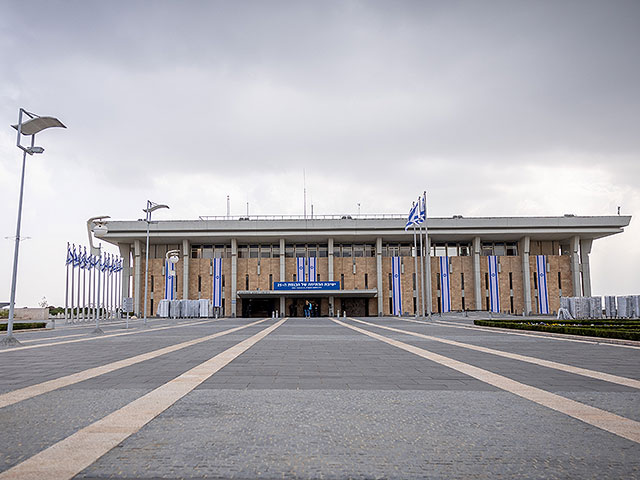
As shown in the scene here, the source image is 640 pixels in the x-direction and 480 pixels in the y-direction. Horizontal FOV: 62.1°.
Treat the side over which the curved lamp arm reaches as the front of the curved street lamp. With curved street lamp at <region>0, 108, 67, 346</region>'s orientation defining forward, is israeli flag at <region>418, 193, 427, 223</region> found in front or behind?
in front

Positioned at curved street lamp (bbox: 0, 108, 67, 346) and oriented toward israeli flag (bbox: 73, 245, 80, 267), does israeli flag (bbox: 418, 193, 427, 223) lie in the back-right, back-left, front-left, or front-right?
front-right

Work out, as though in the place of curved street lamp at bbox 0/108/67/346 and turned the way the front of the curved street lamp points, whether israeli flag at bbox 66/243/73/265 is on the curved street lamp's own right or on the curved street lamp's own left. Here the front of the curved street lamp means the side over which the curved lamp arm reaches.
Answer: on the curved street lamp's own left

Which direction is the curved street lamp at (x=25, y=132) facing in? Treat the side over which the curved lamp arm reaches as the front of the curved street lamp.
to the viewer's right

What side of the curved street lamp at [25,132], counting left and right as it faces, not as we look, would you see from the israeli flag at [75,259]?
left

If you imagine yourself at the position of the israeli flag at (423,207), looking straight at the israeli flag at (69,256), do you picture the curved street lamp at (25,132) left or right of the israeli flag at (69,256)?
left

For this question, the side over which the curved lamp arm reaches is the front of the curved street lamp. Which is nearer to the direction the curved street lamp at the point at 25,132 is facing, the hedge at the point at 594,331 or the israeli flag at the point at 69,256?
the hedge

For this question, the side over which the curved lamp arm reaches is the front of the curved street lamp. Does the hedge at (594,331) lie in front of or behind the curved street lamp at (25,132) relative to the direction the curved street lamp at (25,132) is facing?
in front
